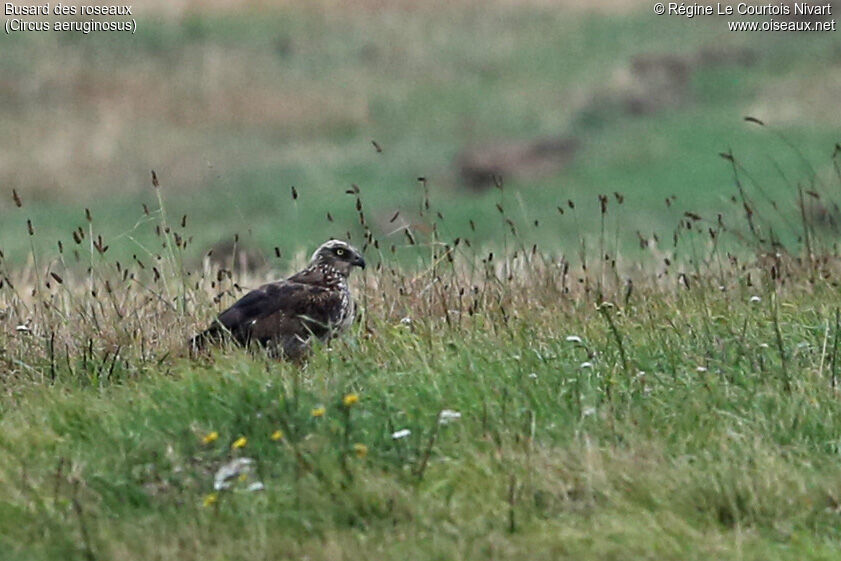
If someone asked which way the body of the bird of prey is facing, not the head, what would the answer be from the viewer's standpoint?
to the viewer's right

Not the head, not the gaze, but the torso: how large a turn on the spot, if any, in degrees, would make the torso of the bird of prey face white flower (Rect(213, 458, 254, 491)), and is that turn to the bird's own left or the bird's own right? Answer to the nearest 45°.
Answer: approximately 90° to the bird's own right

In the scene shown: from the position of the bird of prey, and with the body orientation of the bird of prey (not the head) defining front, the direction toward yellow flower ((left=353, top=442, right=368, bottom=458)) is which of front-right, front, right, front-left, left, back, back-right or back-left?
right

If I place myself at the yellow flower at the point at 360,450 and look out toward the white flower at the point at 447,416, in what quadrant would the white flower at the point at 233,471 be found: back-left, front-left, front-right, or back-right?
back-left

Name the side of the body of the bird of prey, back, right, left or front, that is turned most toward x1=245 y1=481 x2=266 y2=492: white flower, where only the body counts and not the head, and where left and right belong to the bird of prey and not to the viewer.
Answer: right

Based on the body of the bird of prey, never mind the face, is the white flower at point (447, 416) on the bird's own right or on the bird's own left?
on the bird's own right
